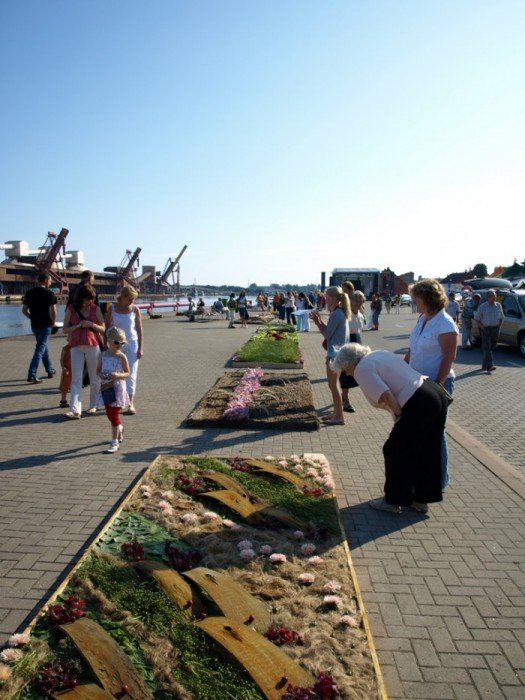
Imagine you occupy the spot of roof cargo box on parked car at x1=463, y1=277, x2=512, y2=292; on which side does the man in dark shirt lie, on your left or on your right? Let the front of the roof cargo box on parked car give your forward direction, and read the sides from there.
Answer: on your right

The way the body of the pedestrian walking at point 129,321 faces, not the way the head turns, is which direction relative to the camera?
toward the camera

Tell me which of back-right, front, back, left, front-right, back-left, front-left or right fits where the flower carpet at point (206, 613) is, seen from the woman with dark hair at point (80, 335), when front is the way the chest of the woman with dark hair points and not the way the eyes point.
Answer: front

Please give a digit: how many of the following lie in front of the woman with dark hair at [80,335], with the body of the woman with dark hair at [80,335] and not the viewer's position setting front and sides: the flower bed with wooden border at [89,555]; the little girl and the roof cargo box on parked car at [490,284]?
2

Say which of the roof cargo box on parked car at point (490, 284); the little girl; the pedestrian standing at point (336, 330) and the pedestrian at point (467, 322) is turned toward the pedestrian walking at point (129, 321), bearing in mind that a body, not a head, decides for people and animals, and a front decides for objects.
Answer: the pedestrian standing at point (336, 330)

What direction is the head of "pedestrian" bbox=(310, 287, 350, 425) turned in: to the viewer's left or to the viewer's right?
to the viewer's left

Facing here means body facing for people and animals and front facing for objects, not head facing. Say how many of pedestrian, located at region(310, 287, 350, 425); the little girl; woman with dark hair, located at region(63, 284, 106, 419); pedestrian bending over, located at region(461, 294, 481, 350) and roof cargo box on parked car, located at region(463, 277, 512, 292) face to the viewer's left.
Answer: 1

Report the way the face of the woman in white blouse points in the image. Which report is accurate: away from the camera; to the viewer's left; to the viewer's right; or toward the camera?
to the viewer's left

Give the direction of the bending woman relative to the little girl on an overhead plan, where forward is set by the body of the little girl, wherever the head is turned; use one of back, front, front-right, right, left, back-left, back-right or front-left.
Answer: front-left

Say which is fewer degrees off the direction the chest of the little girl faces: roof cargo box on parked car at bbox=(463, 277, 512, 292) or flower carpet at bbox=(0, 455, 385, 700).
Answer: the flower carpet

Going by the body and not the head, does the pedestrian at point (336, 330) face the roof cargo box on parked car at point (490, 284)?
no

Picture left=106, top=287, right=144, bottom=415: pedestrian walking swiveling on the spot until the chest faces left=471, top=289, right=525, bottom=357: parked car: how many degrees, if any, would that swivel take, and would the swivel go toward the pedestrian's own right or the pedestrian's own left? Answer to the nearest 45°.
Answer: approximately 135° to the pedestrian's own left
